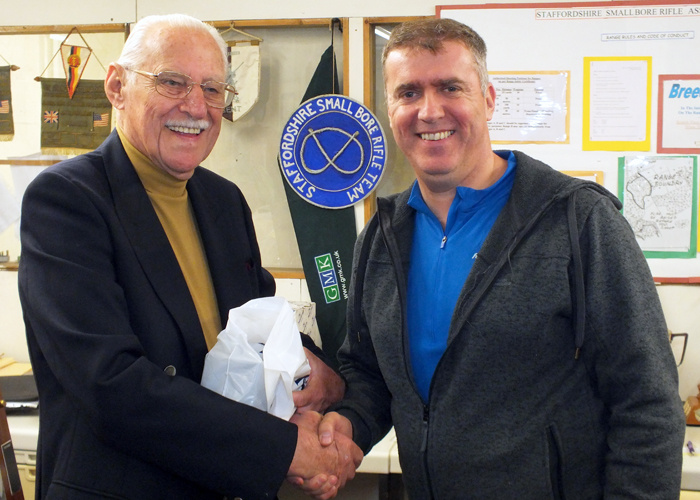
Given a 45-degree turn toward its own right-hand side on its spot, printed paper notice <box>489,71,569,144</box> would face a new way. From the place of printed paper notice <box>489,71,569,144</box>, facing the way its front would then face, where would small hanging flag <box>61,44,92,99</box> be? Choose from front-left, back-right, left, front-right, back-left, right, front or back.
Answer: front-right

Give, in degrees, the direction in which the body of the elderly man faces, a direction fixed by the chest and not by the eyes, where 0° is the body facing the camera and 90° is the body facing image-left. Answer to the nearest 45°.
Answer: approximately 315°

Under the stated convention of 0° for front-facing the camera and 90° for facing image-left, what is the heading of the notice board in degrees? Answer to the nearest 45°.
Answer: approximately 0°

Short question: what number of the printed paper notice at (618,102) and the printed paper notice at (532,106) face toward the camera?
2

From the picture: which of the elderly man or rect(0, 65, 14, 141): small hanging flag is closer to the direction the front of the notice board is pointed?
the elderly man

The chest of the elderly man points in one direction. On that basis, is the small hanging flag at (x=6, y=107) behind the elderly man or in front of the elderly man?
behind

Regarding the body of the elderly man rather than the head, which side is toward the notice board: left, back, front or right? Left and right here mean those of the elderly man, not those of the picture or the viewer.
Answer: left

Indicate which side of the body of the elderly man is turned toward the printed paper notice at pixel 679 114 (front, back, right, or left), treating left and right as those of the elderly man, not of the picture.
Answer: left

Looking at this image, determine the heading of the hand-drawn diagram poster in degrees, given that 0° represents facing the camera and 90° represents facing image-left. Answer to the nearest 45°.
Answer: approximately 0°
